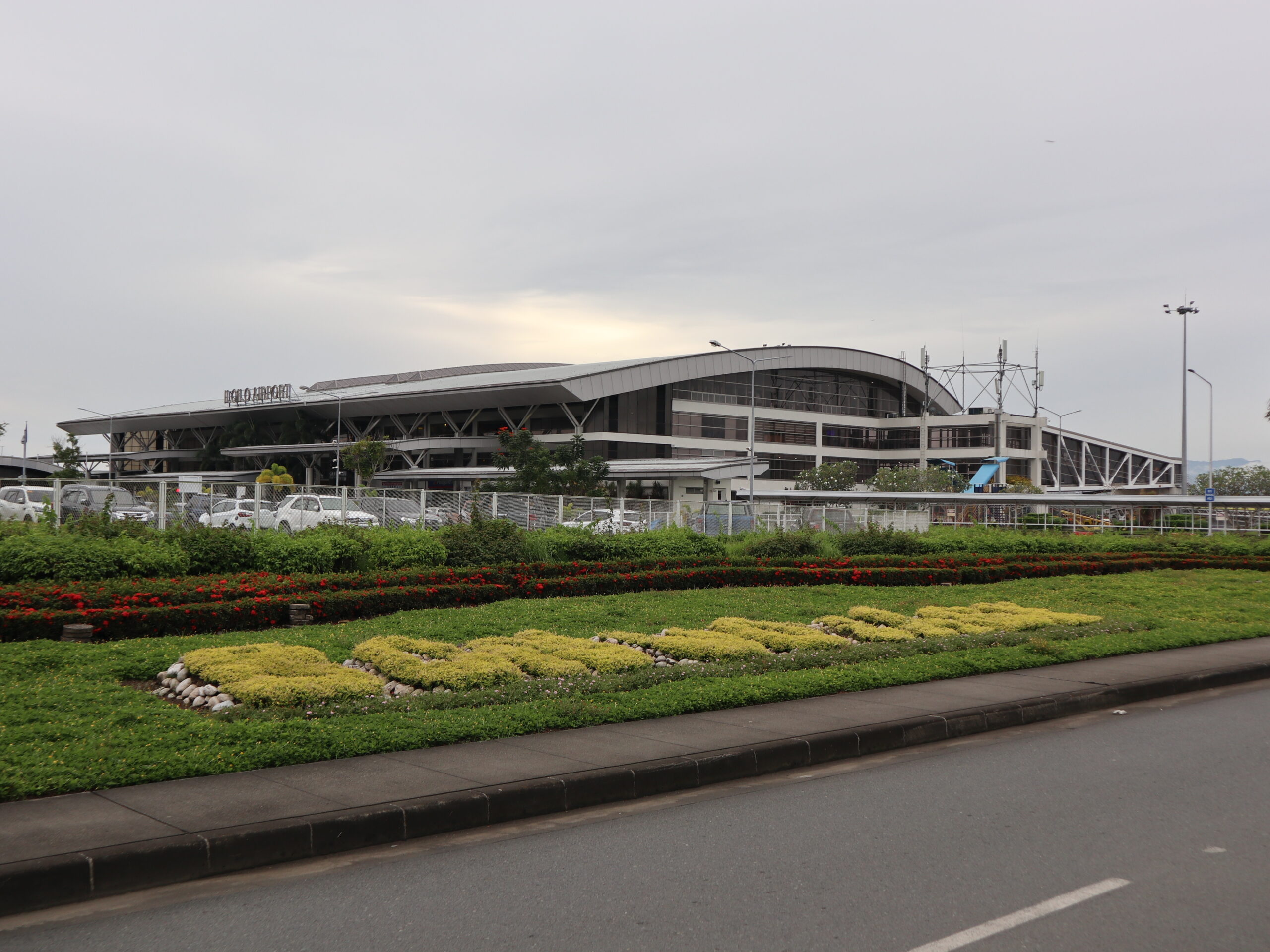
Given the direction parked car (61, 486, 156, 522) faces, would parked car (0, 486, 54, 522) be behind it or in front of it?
behind

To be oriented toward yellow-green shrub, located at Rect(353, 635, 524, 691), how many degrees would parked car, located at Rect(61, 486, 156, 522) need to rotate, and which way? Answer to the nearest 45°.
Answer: approximately 45° to its right

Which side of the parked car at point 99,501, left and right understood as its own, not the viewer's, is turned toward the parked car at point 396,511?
left

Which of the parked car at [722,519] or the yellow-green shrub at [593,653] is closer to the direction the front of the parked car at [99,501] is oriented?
the yellow-green shrub

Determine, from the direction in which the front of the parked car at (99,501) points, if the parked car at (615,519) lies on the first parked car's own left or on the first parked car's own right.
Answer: on the first parked car's own left

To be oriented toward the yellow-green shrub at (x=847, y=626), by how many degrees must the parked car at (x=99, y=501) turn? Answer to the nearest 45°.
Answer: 0° — it already faces it
